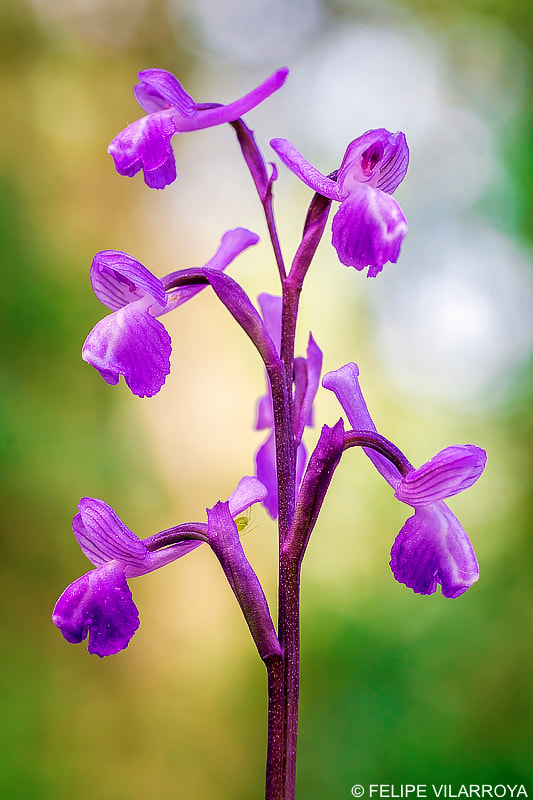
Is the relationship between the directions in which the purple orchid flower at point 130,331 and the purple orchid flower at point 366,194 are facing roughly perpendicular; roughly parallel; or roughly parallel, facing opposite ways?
roughly perpendicular

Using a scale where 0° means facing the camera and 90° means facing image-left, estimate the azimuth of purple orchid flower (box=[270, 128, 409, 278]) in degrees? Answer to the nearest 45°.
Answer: approximately 315°

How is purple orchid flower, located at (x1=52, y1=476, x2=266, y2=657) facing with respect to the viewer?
to the viewer's left

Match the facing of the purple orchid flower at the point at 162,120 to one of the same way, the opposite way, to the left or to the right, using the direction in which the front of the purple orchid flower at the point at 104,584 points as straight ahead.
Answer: the same way

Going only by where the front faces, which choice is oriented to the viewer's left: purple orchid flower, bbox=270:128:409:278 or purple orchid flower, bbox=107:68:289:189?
purple orchid flower, bbox=107:68:289:189

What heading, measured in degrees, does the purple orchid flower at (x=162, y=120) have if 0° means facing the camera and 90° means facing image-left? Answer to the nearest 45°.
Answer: approximately 90°

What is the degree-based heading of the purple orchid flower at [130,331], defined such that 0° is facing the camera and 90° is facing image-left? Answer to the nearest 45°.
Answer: approximately 45°

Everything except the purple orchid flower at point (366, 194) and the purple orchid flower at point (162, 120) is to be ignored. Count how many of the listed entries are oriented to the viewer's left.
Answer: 1
